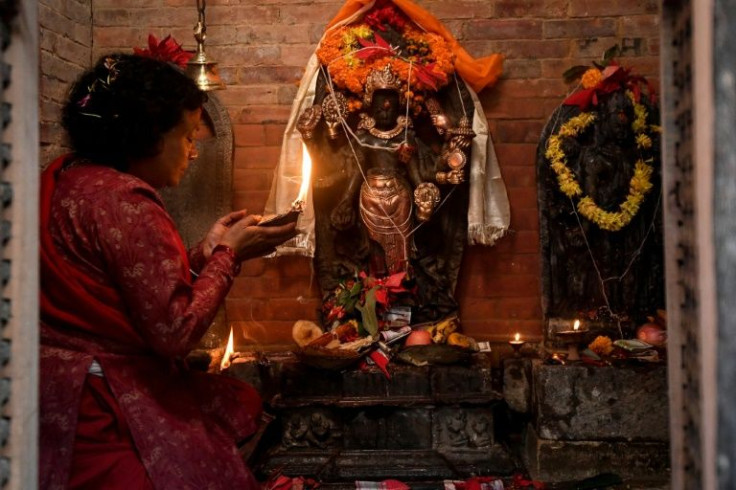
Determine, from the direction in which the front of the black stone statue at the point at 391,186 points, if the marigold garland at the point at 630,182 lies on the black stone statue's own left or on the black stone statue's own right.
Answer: on the black stone statue's own left

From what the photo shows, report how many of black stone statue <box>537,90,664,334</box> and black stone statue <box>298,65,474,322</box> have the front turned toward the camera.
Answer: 2

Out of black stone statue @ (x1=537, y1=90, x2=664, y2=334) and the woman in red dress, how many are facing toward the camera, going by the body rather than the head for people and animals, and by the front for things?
1

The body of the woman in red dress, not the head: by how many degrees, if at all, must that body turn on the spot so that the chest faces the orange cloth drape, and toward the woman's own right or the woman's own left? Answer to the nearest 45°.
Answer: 0° — they already face it

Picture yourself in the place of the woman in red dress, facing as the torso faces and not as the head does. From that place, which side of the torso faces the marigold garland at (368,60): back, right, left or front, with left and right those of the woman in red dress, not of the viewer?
front

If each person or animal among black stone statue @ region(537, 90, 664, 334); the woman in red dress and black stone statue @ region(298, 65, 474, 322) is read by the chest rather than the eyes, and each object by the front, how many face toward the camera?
2

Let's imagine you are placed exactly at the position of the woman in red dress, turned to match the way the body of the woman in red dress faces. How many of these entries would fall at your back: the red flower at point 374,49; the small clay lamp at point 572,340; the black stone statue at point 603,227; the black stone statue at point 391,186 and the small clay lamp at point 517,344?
0

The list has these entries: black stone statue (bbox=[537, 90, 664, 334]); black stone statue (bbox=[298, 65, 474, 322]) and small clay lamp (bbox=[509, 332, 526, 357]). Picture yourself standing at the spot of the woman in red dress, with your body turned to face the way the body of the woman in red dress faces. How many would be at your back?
0

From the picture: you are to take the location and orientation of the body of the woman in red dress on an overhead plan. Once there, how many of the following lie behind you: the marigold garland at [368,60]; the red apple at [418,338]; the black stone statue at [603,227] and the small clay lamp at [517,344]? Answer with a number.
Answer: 0

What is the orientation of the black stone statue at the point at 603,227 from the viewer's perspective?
toward the camera

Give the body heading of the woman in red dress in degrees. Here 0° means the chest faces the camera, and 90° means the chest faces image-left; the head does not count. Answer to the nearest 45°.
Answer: approximately 225°

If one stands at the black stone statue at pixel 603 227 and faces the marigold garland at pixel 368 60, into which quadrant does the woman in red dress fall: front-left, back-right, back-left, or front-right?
front-left

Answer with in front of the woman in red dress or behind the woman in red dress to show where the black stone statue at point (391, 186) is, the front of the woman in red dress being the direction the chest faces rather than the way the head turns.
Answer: in front
